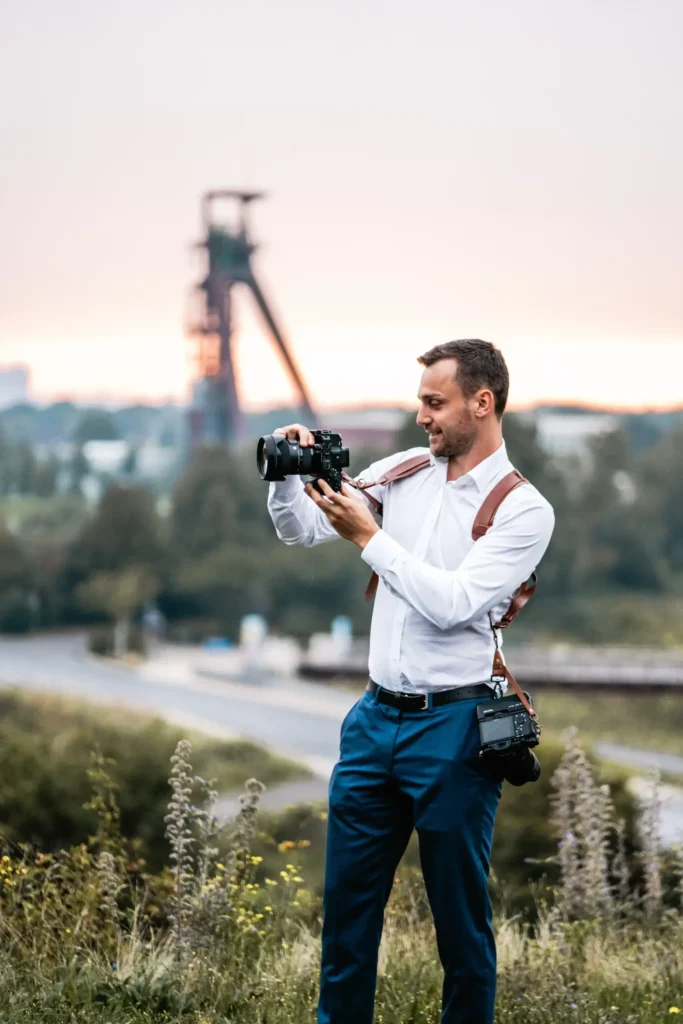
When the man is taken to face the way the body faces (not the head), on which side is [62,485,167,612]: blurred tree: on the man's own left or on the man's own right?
on the man's own right

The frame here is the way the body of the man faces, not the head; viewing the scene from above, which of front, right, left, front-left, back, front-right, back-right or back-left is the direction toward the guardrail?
back-right

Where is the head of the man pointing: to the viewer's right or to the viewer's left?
to the viewer's left

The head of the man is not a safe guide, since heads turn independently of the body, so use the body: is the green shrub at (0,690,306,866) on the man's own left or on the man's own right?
on the man's own right

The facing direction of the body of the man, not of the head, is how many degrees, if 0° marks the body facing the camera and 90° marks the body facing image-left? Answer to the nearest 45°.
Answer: approximately 45°
